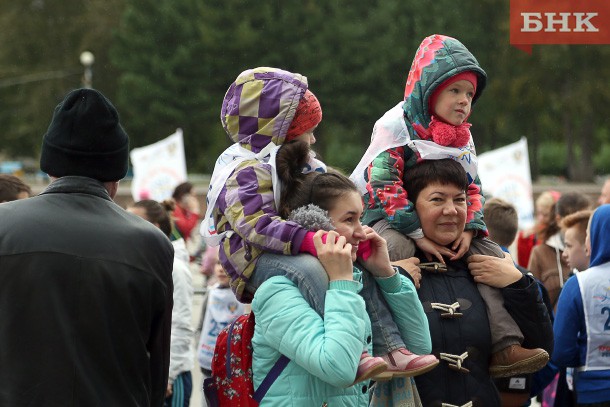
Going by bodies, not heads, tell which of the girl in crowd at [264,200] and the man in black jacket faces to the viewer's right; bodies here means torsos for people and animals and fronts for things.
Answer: the girl in crowd

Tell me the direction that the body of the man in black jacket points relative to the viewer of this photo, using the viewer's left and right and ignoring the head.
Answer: facing away from the viewer

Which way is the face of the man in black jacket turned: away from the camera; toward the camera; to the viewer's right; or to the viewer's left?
away from the camera

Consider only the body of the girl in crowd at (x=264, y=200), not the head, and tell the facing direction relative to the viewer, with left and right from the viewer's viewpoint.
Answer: facing to the right of the viewer

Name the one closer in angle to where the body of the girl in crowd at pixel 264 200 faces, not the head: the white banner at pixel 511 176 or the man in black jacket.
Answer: the white banner

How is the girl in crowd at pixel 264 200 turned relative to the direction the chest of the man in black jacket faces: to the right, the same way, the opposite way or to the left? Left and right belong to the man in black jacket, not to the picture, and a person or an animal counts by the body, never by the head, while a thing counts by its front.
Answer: to the right

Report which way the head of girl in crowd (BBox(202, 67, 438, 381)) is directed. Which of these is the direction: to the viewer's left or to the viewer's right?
to the viewer's right

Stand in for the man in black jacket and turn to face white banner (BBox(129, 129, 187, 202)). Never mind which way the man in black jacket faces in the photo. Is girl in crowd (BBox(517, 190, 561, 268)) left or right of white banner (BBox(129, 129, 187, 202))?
right

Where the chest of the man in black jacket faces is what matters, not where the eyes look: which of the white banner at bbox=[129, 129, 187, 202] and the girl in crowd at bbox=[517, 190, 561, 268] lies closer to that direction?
the white banner

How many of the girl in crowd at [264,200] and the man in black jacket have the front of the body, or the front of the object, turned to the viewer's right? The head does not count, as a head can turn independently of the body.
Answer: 1

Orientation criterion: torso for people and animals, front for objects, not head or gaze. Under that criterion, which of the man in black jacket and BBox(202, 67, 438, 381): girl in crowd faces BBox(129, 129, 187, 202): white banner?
the man in black jacket

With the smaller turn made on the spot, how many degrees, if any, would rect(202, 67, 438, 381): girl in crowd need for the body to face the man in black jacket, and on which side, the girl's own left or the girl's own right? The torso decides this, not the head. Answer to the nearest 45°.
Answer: approximately 135° to the girl's own right

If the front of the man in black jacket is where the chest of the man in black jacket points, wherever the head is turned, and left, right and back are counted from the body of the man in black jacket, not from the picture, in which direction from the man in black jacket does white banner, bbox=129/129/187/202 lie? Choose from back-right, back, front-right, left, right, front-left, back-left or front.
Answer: front
